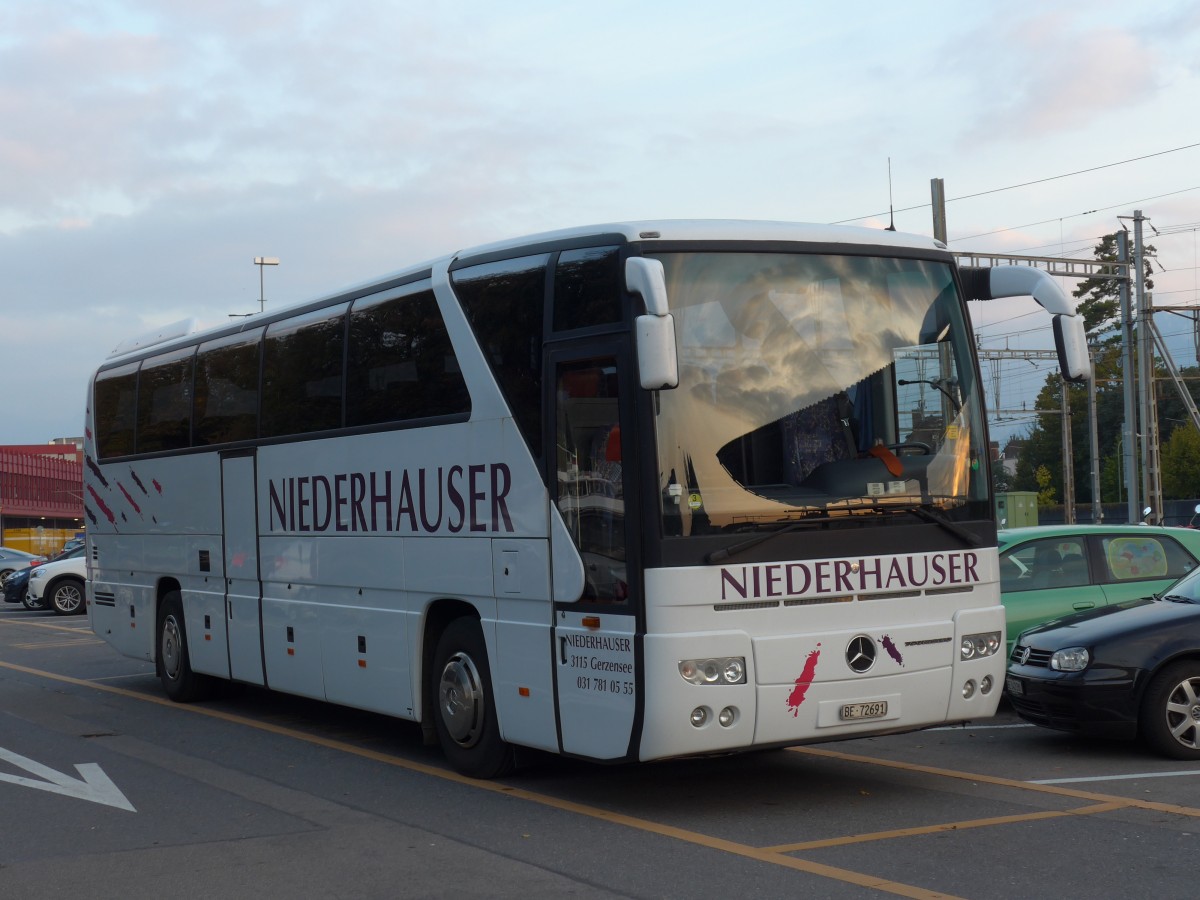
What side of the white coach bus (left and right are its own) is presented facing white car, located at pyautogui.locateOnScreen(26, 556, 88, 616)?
back

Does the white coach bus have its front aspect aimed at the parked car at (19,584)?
no

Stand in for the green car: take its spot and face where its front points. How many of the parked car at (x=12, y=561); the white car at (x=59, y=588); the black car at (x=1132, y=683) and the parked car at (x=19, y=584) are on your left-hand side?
1

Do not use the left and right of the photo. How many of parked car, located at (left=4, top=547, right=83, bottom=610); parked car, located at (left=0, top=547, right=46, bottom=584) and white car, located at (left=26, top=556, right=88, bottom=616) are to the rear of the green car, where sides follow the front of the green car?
0

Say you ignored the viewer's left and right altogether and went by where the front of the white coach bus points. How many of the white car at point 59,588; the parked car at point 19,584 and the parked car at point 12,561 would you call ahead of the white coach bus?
0

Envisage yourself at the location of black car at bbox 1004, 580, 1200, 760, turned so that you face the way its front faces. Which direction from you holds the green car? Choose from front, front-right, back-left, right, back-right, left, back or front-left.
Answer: back-right

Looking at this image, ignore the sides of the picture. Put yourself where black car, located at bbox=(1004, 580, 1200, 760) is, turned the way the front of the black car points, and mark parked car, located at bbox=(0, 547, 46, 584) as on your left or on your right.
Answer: on your right

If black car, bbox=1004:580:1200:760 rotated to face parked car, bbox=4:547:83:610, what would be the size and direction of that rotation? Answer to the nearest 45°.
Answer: approximately 90° to its right

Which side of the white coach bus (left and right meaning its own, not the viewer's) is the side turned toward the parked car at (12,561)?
back

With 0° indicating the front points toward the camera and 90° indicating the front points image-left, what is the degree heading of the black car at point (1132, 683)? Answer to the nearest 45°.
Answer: approximately 45°

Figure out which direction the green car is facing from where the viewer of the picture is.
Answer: facing to the left of the viewer

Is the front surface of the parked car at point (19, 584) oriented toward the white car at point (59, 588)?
no

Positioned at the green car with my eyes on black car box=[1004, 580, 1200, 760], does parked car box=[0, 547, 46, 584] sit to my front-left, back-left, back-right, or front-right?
back-right

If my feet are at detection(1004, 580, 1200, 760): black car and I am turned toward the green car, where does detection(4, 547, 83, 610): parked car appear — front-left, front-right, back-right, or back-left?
front-left

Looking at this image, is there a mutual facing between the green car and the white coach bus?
no
